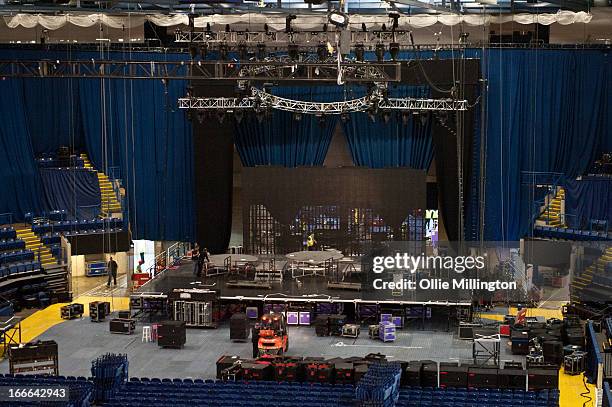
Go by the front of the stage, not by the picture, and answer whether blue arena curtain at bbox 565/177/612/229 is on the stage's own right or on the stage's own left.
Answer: on the stage's own left

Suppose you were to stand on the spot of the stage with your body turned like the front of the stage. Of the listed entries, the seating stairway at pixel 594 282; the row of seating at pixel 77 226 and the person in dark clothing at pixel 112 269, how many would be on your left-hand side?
1

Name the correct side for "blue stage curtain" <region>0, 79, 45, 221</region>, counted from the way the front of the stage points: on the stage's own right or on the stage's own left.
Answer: on the stage's own right

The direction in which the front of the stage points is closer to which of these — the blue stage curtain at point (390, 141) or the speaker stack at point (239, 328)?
the speaker stack

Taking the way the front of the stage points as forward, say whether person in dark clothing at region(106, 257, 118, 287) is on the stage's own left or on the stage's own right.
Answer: on the stage's own right

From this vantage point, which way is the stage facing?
toward the camera

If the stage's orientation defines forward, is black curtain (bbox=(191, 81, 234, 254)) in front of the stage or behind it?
behind

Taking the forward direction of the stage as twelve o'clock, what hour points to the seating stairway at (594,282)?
The seating stairway is roughly at 9 o'clock from the stage.

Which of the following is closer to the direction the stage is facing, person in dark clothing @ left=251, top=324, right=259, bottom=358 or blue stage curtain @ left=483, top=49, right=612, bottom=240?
the person in dark clothing
